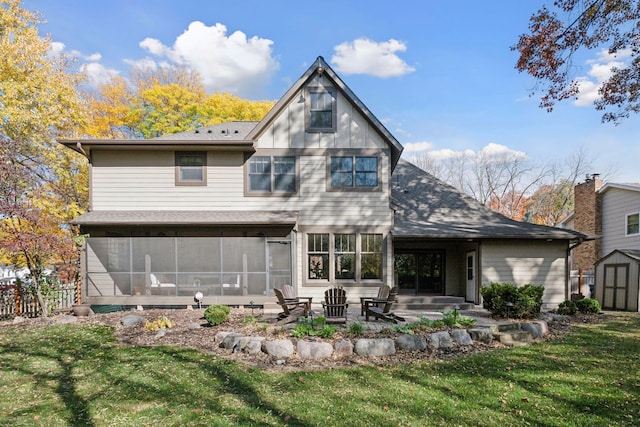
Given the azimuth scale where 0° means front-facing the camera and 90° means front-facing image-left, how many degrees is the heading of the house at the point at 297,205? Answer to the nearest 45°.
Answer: approximately 180°

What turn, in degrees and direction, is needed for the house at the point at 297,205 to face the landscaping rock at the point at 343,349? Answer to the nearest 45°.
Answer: approximately 180°

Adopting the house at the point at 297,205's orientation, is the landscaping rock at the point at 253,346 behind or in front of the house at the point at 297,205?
behind
